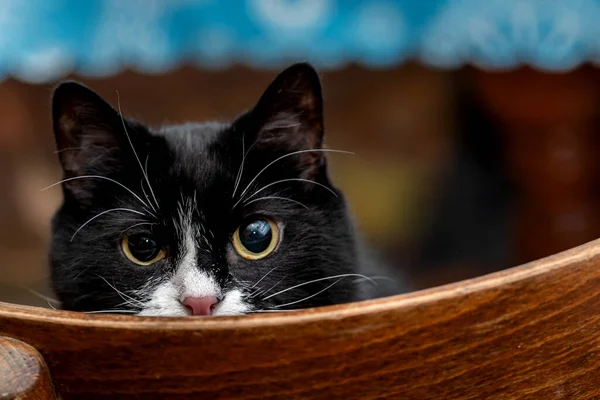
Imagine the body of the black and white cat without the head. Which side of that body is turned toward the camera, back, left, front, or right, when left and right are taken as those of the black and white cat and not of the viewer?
front
